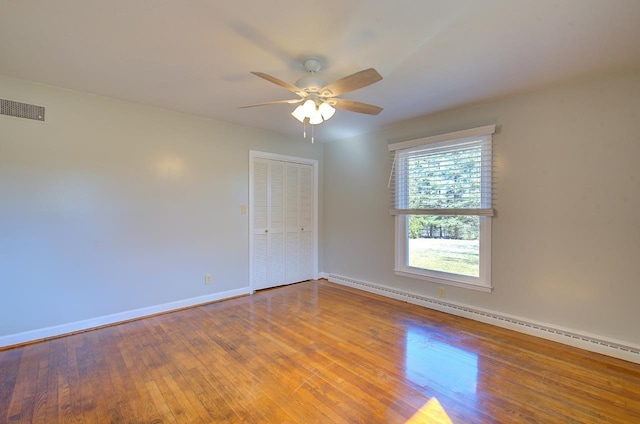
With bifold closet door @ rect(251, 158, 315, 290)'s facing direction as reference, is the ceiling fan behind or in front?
in front

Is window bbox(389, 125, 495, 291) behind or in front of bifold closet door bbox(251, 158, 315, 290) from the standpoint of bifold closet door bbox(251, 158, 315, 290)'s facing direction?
in front

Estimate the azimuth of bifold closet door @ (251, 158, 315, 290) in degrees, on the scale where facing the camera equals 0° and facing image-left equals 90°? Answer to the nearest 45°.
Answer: approximately 315°
